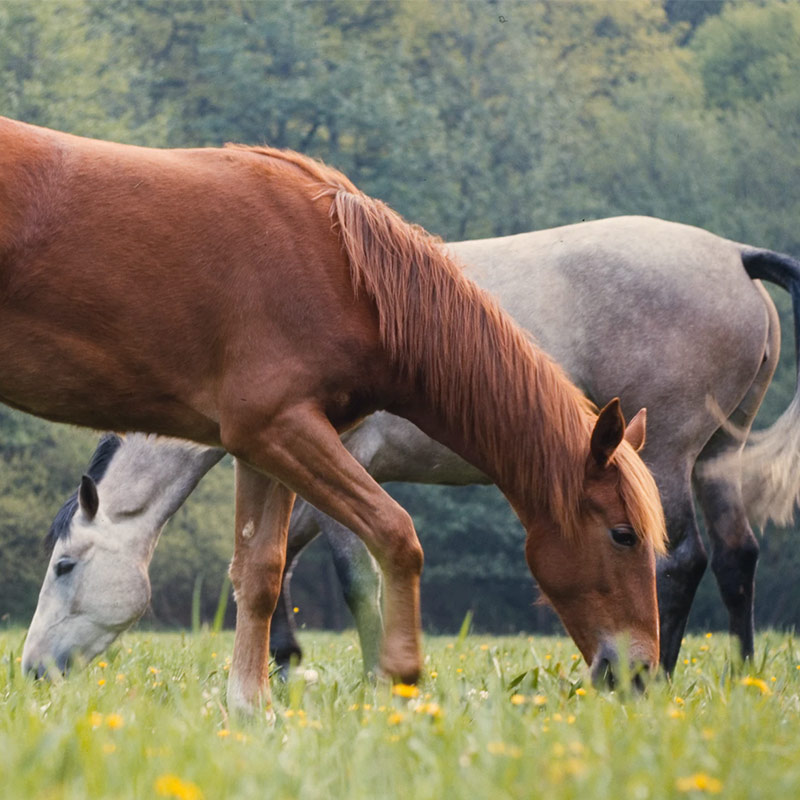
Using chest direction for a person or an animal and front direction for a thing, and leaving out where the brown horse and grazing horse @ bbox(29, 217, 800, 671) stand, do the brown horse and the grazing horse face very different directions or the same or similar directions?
very different directions

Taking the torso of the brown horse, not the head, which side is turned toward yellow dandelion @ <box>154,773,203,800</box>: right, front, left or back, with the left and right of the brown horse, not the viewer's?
right

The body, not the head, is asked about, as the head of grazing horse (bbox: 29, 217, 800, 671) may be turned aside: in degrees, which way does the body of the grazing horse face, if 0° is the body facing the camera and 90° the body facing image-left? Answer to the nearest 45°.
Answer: approximately 90°

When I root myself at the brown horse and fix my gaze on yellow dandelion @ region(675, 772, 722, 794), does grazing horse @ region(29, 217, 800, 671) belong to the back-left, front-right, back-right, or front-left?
back-left

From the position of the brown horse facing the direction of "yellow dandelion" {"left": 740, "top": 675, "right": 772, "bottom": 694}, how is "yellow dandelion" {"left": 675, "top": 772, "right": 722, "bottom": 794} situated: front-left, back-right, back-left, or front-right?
front-right

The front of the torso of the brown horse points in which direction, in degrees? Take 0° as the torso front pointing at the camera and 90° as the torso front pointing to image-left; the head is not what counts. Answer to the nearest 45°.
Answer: approximately 270°

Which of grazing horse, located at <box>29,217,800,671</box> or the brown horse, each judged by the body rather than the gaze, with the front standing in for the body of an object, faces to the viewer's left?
the grazing horse

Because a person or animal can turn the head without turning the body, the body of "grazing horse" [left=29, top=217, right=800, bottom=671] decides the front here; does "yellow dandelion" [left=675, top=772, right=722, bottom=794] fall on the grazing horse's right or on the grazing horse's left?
on the grazing horse's left

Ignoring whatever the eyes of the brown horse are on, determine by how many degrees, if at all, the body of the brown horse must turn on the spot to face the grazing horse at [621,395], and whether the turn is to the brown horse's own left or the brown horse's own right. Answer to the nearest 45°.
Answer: approximately 45° to the brown horse's own left

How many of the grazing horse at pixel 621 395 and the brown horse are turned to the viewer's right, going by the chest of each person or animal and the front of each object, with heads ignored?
1
